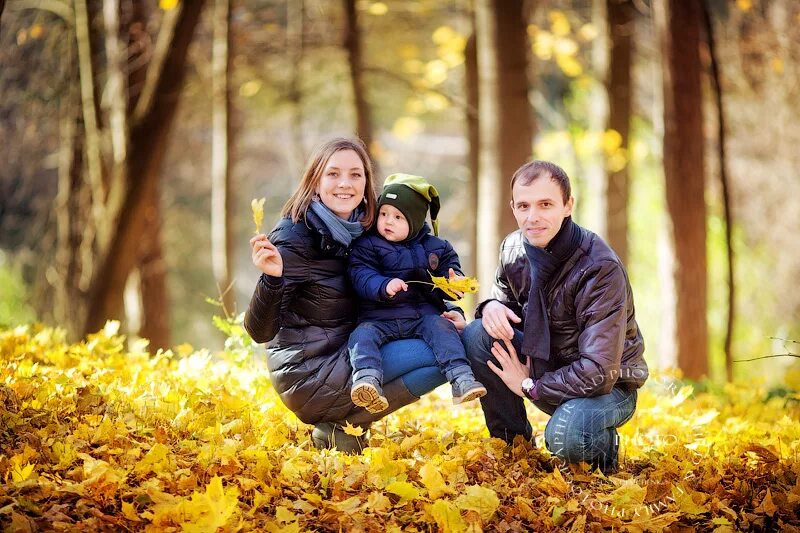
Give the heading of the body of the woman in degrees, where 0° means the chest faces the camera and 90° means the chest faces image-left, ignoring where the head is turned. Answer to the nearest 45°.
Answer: approximately 315°

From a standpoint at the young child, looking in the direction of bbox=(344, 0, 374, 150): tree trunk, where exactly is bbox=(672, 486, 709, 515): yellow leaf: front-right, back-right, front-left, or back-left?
back-right

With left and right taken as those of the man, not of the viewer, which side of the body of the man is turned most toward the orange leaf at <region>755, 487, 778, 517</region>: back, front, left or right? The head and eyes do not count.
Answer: left

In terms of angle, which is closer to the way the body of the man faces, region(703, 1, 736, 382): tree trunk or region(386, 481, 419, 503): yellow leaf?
the yellow leaf

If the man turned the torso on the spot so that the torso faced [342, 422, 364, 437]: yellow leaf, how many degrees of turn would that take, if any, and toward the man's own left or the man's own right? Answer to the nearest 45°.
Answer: approximately 45° to the man's own right

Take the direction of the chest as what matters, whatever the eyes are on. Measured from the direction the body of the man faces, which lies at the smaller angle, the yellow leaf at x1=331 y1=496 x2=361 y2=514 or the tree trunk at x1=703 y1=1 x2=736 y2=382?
the yellow leaf
